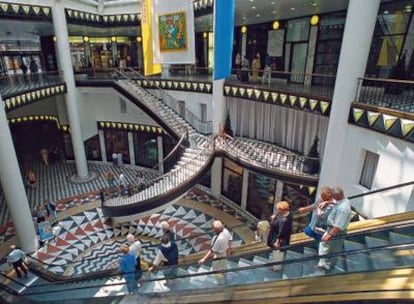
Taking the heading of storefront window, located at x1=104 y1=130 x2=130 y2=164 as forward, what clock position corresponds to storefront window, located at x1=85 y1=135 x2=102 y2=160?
storefront window, located at x1=85 y1=135 x2=102 y2=160 is roughly at 4 o'clock from storefront window, located at x1=104 y1=130 x2=130 y2=164.

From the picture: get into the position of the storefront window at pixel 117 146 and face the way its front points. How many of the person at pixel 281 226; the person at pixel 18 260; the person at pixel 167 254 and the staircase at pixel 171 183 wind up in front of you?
4

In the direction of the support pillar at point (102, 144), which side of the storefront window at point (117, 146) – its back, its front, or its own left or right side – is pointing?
right

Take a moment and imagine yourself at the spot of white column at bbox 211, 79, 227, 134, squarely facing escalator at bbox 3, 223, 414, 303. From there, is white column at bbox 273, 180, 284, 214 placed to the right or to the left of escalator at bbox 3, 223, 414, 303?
left

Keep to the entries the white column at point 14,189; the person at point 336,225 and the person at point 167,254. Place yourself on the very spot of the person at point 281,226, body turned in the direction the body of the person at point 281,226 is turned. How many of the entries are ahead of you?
2

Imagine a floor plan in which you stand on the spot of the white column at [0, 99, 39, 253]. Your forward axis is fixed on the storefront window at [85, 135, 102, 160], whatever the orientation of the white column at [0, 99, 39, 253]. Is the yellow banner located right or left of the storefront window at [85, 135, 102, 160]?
right

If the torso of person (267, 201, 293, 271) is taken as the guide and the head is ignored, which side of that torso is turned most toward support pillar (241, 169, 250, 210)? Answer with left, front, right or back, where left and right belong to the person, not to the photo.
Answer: right

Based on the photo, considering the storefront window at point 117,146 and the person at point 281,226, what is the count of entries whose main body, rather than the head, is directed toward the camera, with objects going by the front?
1

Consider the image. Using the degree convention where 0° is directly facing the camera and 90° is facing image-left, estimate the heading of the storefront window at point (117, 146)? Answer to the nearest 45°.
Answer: approximately 0°

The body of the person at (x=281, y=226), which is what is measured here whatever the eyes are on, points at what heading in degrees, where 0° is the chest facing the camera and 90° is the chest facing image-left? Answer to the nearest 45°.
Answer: approximately 90°

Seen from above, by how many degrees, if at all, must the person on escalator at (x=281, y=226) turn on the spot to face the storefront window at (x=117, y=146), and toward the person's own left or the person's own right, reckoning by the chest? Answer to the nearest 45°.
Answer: approximately 45° to the person's own right

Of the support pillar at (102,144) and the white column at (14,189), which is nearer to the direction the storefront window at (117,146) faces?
the white column
